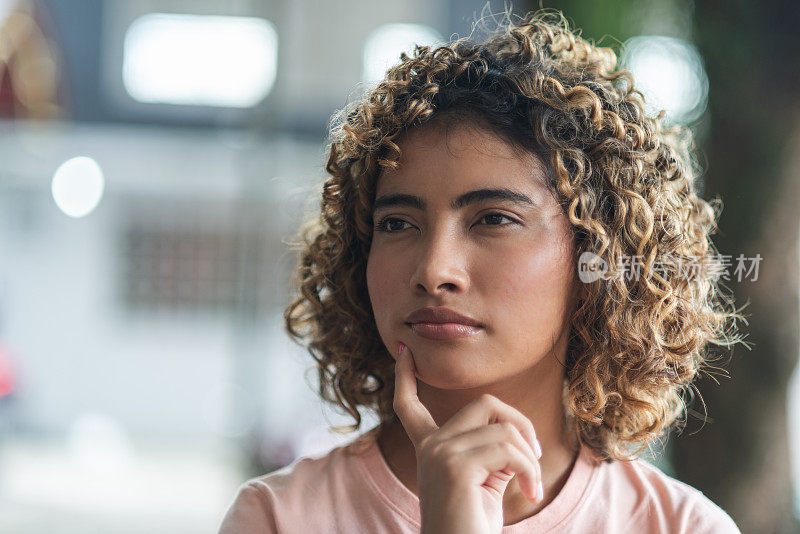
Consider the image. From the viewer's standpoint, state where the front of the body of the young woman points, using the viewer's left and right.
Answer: facing the viewer

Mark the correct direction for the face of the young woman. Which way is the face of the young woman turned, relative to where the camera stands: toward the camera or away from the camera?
toward the camera
